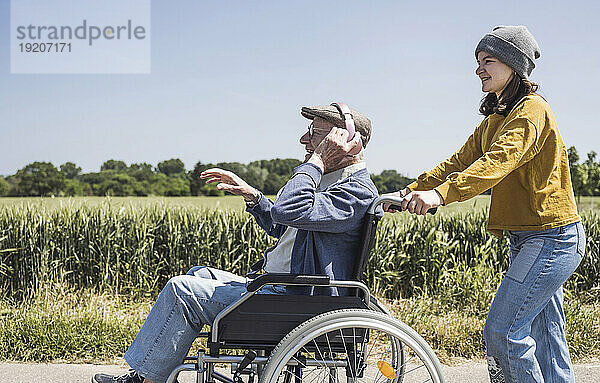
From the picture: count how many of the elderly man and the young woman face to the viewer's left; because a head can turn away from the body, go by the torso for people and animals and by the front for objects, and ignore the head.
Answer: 2

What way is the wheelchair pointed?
to the viewer's left

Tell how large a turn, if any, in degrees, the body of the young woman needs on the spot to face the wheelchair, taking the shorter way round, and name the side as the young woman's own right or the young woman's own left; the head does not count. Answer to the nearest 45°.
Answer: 0° — they already face it

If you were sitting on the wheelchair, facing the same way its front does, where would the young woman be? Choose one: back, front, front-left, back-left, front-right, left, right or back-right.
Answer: back

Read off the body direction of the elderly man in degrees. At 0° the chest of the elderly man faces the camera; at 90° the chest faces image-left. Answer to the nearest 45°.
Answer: approximately 90°

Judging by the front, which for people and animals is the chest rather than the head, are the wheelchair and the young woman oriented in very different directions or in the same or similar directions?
same or similar directions

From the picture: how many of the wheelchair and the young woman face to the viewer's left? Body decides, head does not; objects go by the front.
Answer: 2

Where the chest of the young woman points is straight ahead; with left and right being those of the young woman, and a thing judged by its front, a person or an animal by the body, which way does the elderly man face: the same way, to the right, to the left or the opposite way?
the same way

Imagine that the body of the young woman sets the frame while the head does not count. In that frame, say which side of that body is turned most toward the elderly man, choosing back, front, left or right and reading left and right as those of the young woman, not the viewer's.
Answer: front

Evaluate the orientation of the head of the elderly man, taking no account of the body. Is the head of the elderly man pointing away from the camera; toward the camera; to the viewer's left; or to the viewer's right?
to the viewer's left

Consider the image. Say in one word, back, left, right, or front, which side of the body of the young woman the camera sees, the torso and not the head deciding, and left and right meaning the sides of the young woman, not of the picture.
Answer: left

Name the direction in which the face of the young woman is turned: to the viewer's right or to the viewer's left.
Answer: to the viewer's left

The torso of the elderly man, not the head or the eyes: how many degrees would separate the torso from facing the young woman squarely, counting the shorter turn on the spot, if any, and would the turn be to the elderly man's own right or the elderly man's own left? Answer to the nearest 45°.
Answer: approximately 180°
